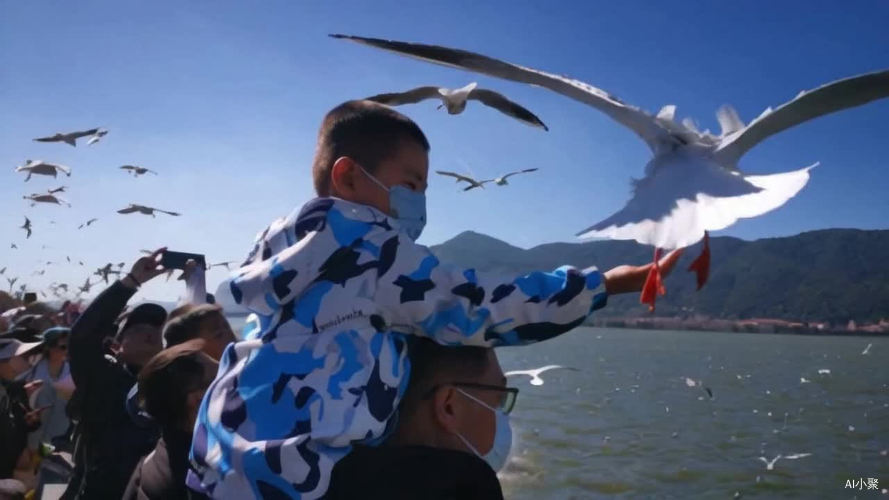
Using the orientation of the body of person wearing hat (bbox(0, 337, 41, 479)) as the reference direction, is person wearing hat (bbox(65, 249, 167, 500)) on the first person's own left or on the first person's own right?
on the first person's own right

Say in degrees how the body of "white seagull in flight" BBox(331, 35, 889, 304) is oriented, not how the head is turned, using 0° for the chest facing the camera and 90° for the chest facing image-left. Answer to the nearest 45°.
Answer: approximately 180°

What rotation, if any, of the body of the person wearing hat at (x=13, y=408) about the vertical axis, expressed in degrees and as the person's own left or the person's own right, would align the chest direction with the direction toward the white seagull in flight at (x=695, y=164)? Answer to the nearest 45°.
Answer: approximately 90° to the person's own right

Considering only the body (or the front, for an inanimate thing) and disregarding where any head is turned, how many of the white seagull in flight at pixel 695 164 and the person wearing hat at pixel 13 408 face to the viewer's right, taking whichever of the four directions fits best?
1

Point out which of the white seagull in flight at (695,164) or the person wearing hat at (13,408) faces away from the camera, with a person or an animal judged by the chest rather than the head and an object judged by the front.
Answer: the white seagull in flight

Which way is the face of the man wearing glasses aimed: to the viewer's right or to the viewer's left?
to the viewer's right

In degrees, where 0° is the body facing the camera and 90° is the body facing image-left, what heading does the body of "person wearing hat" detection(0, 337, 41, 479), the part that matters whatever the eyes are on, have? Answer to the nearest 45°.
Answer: approximately 270°
